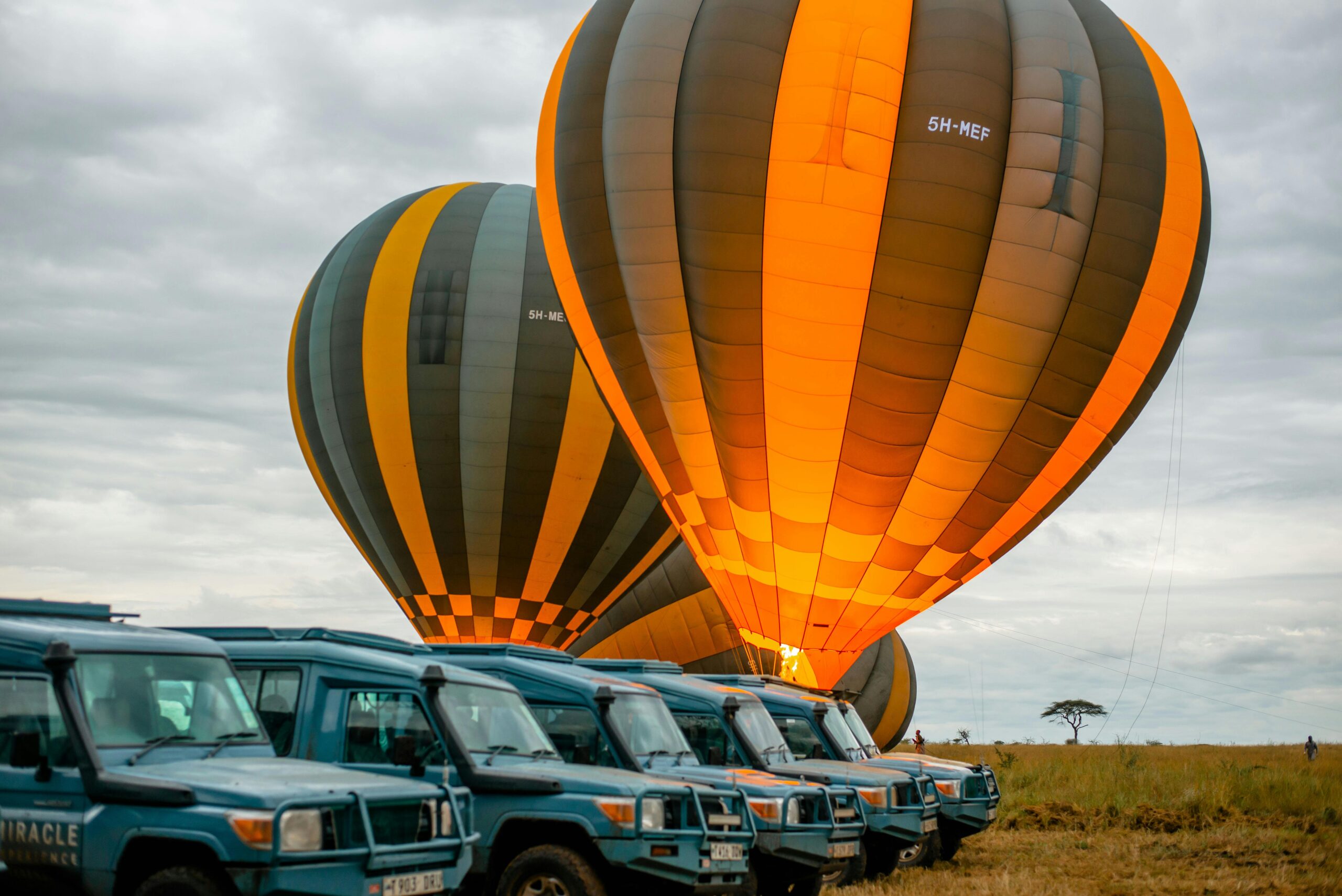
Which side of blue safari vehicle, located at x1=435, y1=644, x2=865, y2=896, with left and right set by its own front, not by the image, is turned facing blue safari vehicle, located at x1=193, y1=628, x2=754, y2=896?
right

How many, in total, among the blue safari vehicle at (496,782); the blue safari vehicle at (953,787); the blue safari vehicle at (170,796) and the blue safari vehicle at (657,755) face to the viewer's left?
0

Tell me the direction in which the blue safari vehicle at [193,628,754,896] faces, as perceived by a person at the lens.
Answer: facing the viewer and to the right of the viewer

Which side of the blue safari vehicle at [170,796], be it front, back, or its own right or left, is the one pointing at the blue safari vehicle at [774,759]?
left

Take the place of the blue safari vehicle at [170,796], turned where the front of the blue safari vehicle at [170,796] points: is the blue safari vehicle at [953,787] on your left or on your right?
on your left

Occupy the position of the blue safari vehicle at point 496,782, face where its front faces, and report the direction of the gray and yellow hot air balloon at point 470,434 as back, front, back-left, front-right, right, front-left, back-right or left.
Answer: back-left

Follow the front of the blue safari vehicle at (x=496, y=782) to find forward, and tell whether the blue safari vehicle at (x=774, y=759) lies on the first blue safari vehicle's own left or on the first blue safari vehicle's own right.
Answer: on the first blue safari vehicle's own left

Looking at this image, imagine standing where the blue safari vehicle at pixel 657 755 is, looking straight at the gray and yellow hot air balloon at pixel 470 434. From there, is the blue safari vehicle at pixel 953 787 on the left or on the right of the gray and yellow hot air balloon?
right

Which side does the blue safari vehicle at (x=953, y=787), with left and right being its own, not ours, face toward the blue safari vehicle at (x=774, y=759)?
right

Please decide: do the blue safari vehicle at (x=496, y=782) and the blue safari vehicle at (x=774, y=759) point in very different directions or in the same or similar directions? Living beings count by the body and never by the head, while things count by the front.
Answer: same or similar directions

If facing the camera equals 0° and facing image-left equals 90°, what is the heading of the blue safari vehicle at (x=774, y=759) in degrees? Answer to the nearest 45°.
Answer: approximately 315°

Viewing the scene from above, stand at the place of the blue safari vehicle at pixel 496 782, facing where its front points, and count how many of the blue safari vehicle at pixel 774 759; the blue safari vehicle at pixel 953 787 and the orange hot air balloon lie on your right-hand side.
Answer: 0

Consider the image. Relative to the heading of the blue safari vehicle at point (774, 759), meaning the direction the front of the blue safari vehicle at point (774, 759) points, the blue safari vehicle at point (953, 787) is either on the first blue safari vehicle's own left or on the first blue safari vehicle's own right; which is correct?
on the first blue safari vehicle's own left

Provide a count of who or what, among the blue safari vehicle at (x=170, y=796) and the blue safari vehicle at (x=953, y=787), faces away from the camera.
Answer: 0
